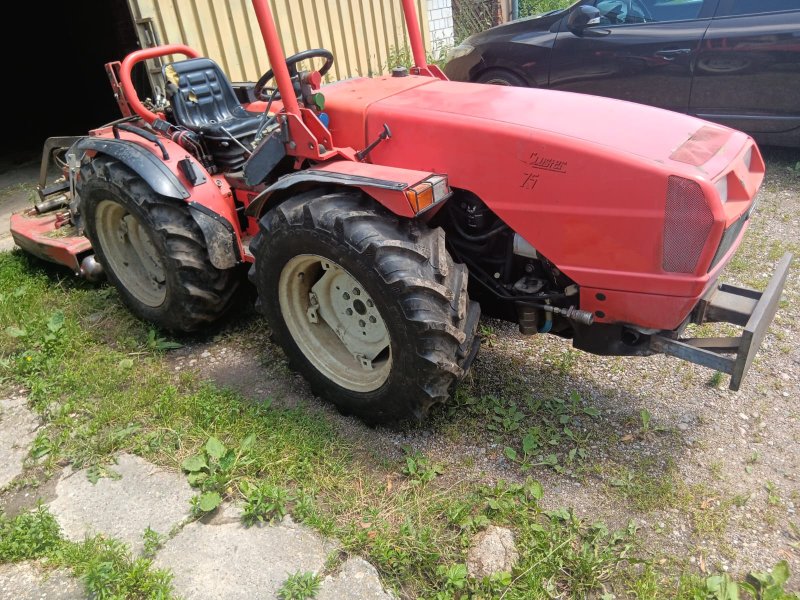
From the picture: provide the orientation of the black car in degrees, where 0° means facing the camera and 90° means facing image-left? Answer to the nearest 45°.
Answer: approximately 90°

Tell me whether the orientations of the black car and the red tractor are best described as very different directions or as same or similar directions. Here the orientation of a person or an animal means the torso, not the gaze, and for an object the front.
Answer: very different directions

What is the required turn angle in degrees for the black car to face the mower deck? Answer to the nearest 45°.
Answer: approximately 45° to its left

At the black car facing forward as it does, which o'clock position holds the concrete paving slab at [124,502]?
The concrete paving slab is roughly at 10 o'clock from the black car.

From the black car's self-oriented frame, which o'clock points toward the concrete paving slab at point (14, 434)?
The concrete paving slab is roughly at 10 o'clock from the black car.

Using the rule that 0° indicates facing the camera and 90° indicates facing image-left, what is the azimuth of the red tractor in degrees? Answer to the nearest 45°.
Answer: approximately 315°

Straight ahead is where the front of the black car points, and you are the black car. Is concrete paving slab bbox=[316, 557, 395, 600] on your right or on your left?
on your left

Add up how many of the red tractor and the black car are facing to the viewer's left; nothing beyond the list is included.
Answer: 1

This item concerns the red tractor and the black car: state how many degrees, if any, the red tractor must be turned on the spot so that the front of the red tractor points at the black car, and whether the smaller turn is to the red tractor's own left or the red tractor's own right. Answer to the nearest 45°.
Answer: approximately 90° to the red tractor's own left

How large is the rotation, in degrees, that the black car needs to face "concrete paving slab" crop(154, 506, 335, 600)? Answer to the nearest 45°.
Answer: approximately 90° to its left

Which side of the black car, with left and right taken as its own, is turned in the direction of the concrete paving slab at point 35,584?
left

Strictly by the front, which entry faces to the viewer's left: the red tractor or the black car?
the black car
